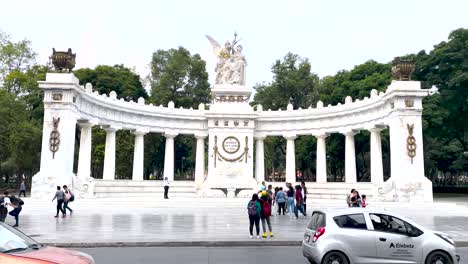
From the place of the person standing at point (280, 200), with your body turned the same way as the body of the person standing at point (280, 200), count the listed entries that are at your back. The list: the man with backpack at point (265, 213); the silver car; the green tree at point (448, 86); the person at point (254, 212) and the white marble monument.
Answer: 3

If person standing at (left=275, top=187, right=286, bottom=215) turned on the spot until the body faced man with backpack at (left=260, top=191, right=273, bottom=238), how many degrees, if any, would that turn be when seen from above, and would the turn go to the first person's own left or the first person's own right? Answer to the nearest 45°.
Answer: approximately 180°

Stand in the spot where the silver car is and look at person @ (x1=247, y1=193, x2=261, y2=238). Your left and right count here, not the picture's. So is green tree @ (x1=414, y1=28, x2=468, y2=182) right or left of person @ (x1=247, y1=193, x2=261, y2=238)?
right

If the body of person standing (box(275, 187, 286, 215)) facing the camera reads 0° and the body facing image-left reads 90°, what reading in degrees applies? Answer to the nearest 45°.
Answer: approximately 180°

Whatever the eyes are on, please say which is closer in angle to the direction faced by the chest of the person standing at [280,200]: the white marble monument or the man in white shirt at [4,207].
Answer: the white marble monument

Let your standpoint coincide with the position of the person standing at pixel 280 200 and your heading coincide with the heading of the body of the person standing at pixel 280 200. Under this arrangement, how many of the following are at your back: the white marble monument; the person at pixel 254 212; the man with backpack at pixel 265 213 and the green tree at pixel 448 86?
2

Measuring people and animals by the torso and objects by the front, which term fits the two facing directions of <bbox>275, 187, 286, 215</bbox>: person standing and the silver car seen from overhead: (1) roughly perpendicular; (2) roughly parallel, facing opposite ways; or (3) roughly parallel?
roughly perpendicular

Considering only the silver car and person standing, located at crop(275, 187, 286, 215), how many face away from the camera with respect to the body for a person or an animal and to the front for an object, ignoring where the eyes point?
1

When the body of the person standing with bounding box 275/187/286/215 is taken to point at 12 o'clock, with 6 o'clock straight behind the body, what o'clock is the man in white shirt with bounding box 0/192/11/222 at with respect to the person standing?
The man in white shirt is roughly at 8 o'clock from the person standing.
